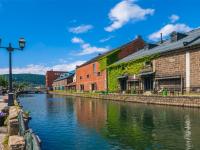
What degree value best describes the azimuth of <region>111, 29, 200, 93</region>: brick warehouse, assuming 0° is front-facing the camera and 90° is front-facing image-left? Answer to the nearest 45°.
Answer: approximately 45°

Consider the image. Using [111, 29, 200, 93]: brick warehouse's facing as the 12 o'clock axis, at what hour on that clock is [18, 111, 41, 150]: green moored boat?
The green moored boat is roughly at 11 o'clock from the brick warehouse.
